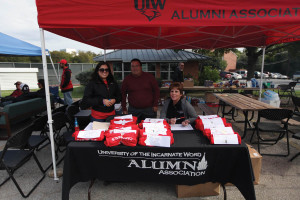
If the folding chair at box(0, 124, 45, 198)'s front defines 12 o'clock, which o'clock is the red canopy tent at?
The red canopy tent is roughly at 12 o'clock from the folding chair.

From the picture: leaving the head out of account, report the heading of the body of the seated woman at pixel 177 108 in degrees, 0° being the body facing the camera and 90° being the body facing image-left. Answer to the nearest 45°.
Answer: approximately 0°

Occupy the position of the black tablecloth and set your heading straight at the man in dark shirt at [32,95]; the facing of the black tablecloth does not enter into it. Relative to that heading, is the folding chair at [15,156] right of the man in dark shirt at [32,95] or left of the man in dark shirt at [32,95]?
left

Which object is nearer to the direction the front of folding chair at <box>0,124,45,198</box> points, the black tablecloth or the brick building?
the black tablecloth

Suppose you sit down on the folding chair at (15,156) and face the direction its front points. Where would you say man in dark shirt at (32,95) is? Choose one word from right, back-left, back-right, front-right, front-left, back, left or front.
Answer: back-left
